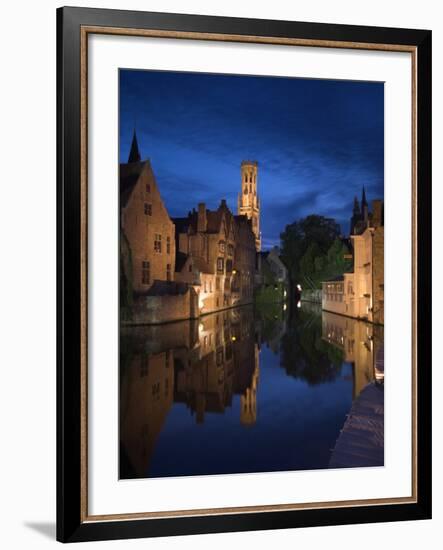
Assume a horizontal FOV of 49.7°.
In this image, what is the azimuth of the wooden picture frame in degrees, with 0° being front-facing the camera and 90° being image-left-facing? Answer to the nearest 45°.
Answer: approximately 315°
